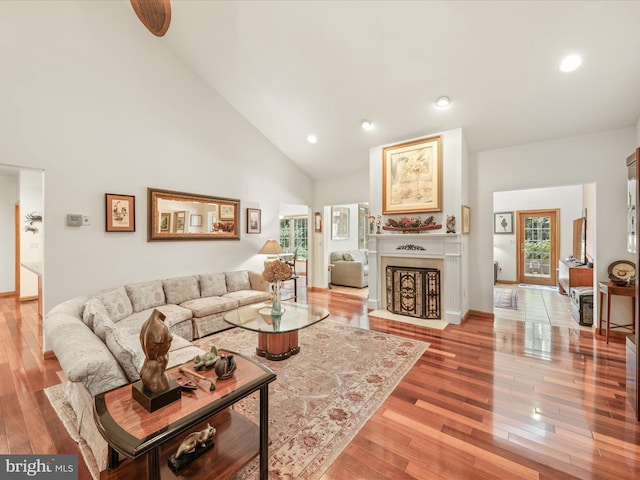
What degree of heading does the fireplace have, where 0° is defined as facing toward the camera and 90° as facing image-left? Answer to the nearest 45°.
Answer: approximately 45°

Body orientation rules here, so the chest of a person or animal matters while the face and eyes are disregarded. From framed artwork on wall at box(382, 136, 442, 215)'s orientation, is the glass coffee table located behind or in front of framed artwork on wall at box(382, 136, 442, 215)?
in front

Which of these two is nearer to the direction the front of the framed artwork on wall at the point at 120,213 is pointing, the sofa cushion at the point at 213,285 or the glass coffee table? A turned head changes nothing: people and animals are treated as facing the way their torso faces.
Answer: the glass coffee table

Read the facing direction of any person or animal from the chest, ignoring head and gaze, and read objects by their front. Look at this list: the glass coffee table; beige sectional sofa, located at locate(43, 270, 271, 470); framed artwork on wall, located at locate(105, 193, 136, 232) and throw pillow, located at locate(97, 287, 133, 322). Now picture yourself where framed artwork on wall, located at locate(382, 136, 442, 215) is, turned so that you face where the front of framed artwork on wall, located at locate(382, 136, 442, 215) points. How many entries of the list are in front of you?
4

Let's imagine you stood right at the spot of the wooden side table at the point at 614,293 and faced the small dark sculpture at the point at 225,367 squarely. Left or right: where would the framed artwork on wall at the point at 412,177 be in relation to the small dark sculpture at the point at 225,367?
right

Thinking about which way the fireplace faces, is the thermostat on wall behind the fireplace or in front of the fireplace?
in front

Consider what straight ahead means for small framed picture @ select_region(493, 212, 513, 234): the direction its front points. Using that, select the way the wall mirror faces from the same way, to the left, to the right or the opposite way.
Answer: to the left

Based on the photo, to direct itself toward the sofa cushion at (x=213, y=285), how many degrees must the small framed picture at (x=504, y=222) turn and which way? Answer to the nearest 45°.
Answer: approximately 45° to its right

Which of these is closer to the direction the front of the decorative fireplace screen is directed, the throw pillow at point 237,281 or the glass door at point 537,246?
the throw pillow
